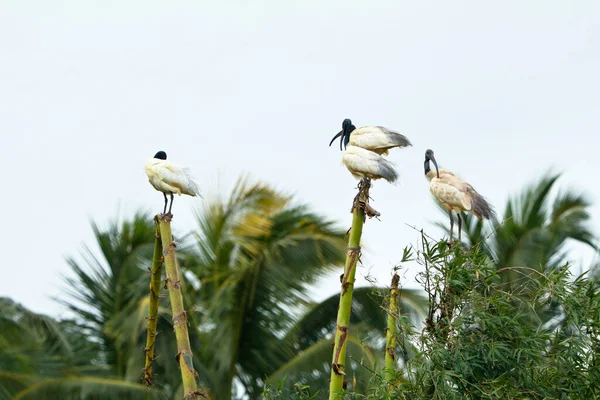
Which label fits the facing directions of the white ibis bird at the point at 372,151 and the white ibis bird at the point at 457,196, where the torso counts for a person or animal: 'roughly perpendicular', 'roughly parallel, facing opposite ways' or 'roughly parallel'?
roughly parallel

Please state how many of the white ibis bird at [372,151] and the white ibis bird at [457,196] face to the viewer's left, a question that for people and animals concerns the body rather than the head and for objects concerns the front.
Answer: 2

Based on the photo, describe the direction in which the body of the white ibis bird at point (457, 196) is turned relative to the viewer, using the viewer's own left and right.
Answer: facing to the left of the viewer

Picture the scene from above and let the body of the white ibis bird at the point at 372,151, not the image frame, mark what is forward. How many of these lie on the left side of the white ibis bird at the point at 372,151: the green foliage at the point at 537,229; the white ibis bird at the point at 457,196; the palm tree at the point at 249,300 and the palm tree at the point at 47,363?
0

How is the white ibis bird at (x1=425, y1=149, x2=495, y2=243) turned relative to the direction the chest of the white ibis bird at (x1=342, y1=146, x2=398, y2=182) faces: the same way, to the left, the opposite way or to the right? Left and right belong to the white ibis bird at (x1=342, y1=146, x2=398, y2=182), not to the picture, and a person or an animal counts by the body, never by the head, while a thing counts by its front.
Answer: the same way

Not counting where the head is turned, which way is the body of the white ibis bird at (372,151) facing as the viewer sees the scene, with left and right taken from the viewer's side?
facing to the left of the viewer

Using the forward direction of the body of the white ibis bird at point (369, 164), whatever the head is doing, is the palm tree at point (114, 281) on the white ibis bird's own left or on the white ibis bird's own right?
on the white ibis bird's own right

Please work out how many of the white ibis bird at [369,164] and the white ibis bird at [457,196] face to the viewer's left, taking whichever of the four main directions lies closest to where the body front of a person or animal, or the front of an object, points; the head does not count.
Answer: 2

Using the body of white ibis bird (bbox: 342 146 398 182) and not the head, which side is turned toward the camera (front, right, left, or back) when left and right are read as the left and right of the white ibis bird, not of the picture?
left

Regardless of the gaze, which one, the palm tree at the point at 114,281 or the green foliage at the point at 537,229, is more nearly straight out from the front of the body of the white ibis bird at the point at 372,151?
the palm tree

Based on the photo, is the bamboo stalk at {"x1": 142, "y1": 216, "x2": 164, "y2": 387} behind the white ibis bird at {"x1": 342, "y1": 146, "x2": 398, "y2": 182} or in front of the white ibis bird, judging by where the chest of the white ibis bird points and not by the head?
in front
